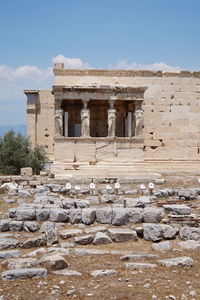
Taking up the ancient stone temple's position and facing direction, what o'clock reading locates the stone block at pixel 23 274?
The stone block is roughly at 12 o'clock from the ancient stone temple.

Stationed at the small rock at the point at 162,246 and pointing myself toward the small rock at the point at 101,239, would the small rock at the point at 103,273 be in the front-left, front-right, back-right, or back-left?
front-left

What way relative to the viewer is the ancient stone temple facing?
toward the camera

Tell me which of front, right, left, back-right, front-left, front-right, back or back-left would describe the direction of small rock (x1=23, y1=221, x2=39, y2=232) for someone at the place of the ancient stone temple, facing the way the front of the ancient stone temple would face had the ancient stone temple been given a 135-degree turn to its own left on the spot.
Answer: back-right

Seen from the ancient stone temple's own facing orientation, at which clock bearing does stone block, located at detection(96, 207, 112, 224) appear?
The stone block is roughly at 12 o'clock from the ancient stone temple.

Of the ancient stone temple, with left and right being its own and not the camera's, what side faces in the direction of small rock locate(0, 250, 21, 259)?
front

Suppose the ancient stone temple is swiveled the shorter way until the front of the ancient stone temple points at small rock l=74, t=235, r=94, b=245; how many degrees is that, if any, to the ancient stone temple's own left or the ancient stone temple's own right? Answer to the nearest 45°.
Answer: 0° — it already faces it

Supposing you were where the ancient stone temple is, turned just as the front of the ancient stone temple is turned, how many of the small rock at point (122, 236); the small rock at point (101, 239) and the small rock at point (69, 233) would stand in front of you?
3

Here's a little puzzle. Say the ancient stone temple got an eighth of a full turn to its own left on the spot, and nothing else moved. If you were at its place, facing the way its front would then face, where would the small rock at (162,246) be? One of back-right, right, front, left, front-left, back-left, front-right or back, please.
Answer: front-right

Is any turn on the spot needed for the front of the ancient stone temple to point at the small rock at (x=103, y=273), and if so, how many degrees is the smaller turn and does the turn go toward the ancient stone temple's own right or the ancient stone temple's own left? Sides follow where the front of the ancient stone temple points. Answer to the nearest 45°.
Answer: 0° — it already faces it

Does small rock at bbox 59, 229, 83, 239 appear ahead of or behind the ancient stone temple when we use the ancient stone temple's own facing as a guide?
ahead

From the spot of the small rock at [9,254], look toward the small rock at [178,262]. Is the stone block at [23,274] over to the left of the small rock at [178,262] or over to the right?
right

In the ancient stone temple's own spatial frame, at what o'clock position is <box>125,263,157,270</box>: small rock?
The small rock is roughly at 12 o'clock from the ancient stone temple.

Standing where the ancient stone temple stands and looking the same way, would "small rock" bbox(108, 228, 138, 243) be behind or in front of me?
in front

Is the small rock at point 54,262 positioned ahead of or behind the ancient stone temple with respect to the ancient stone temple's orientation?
ahead

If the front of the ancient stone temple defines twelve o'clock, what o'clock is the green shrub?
The green shrub is roughly at 3 o'clock from the ancient stone temple.

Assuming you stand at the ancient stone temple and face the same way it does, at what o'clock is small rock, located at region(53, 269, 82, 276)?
The small rock is roughly at 12 o'clock from the ancient stone temple.

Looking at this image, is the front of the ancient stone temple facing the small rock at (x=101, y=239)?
yes
